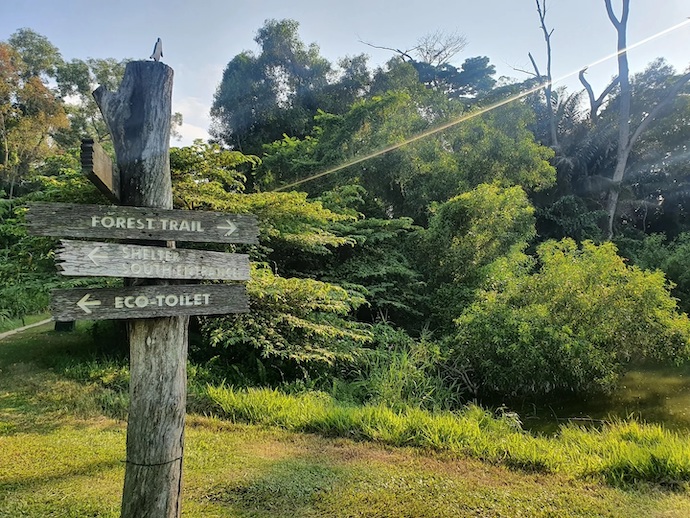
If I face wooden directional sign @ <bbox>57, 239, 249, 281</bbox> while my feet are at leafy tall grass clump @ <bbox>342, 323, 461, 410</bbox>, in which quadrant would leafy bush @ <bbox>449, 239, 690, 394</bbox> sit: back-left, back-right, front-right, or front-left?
back-left

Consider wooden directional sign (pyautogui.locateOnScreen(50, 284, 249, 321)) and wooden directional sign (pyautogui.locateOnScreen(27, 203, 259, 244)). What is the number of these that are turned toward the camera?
2

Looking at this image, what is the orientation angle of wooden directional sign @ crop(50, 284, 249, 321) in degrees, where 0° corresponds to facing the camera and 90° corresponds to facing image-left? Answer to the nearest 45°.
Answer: approximately 0°

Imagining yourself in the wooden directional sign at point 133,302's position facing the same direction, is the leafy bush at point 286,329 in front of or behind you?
behind

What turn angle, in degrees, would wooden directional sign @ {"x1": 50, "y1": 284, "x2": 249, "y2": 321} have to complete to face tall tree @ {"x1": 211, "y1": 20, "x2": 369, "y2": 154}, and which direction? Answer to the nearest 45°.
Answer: approximately 180°

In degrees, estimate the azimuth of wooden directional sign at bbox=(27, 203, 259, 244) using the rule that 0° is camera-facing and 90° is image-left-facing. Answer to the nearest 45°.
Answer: approximately 0°
